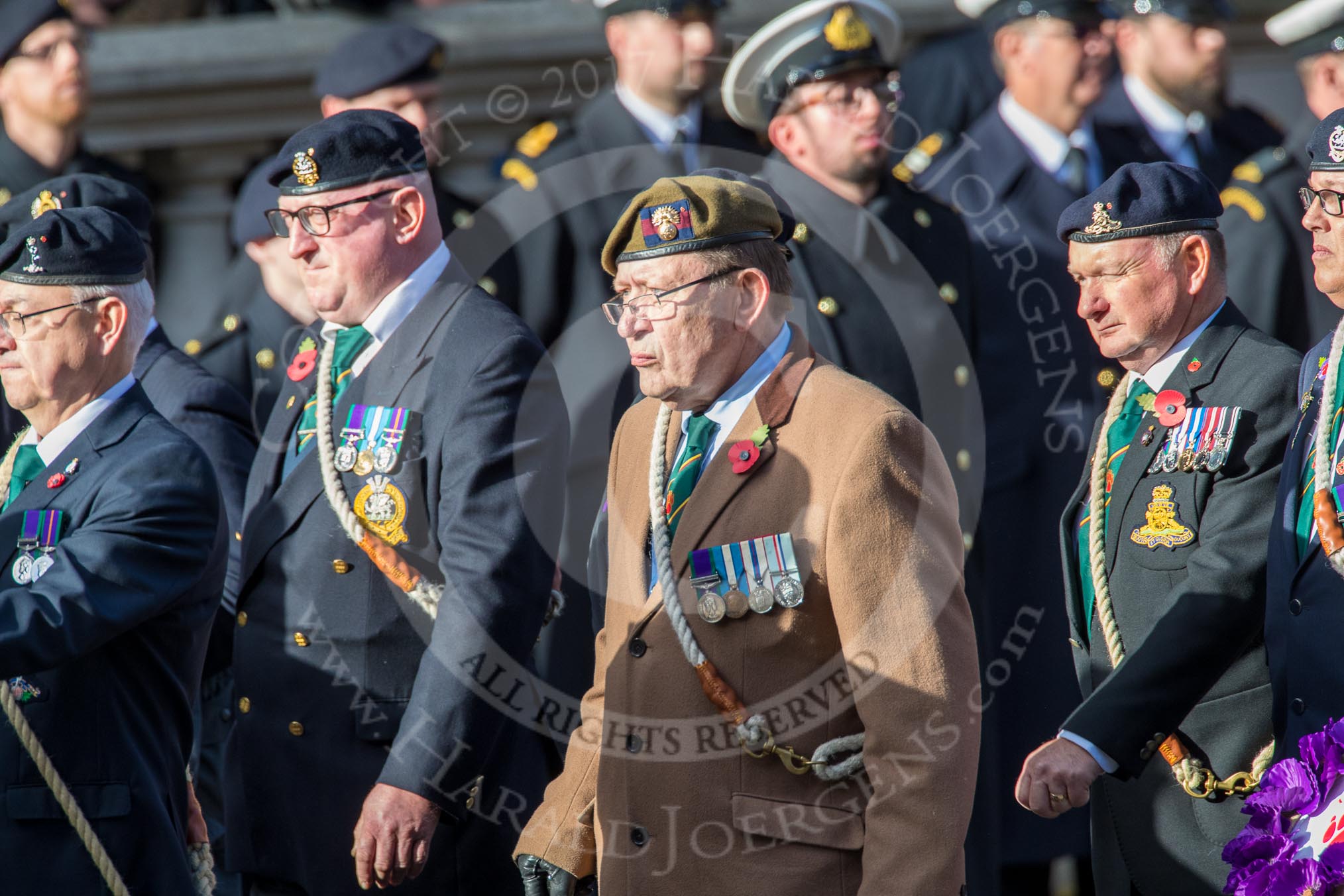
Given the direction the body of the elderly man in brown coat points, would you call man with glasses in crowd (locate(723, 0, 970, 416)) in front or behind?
behind

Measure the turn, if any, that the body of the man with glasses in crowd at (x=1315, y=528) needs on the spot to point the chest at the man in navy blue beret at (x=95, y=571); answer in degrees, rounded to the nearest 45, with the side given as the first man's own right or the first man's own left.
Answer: approximately 45° to the first man's own right

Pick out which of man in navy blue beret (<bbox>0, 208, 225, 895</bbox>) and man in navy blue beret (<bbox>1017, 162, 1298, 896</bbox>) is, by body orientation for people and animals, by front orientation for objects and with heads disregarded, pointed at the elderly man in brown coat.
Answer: man in navy blue beret (<bbox>1017, 162, 1298, 896</bbox>)

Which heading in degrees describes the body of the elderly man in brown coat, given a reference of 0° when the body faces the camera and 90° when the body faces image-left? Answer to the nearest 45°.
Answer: approximately 45°

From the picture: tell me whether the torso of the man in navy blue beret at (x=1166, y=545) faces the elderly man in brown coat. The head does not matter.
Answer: yes

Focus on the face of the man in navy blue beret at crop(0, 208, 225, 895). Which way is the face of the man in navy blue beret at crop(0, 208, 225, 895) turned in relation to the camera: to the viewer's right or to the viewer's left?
to the viewer's left

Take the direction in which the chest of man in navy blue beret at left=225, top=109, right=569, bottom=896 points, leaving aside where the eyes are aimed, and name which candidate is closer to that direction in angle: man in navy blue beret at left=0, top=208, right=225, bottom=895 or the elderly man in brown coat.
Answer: the man in navy blue beret

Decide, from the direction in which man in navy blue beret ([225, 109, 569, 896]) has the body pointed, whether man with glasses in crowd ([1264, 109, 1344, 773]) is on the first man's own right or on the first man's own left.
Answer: on the first man's own left

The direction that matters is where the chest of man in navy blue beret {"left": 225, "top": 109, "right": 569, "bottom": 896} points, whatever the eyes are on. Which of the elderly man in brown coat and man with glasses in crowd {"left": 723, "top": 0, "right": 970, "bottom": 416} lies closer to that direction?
the elderly man in brown coat

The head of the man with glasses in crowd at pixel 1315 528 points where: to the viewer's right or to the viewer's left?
to the viewer's left
